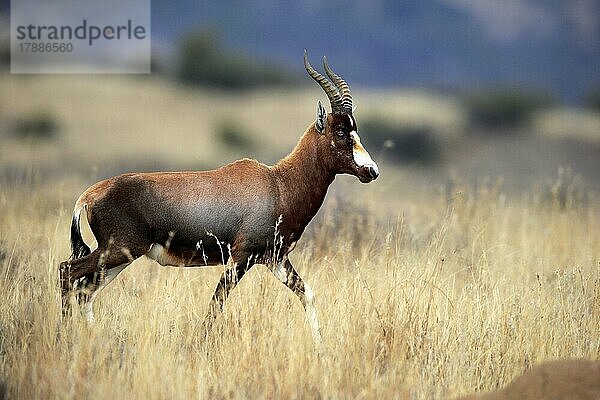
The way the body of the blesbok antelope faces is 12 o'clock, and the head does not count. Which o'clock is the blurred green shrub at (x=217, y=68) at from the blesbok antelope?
The blurred green shrub is roughly at 9 o'clock from the blesbok antelope.

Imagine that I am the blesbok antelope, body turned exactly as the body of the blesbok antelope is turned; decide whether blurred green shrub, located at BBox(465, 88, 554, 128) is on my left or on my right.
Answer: on my left

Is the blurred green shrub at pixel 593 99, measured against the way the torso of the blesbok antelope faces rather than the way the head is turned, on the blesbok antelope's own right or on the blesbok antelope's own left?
on the blesbok antelope's own left

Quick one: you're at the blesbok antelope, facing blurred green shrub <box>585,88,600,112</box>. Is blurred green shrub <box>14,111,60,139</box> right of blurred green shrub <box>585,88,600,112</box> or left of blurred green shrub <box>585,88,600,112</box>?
left

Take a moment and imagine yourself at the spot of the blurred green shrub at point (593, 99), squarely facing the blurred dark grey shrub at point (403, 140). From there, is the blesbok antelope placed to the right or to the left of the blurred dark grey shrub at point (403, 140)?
left

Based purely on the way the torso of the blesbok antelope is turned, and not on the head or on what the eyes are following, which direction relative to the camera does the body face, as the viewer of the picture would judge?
to the viewer's right

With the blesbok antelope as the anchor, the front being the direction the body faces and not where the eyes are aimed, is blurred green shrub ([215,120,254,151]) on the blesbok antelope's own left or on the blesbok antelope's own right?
on the blesbok antelope's own left
